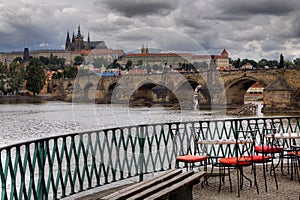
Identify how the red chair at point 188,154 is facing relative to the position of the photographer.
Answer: facing the viewer and to the right of the viewer
